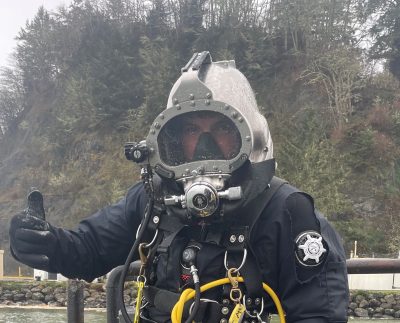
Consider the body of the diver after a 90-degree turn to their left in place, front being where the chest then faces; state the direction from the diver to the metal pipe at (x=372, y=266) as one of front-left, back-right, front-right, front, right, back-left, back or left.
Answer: left

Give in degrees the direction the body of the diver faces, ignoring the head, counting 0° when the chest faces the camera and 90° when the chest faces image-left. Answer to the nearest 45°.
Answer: approximately 45°

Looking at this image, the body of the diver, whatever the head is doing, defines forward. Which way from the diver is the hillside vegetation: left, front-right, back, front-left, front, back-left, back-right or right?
back-right
